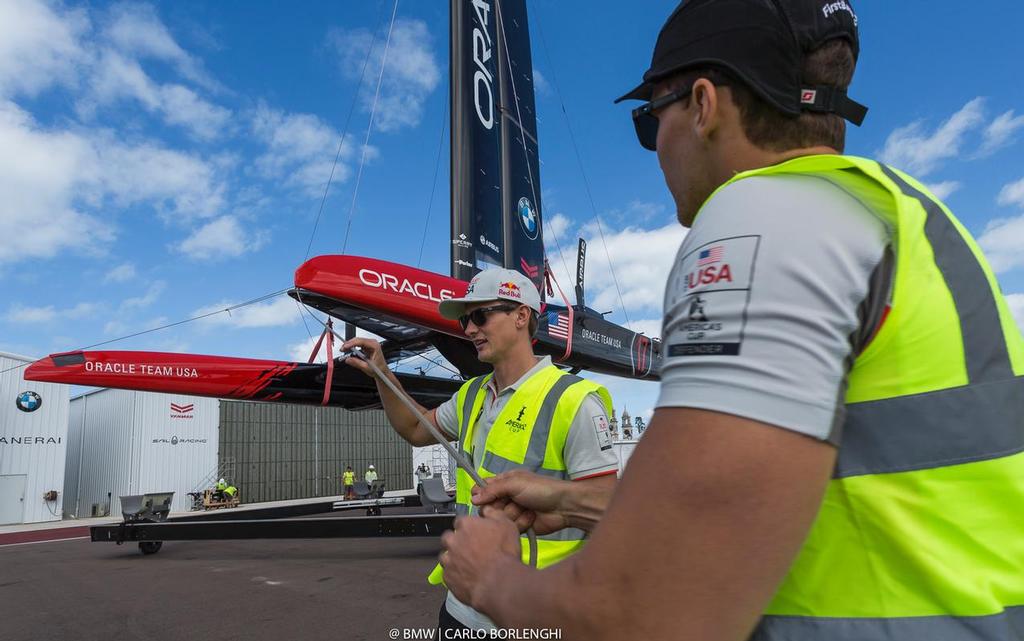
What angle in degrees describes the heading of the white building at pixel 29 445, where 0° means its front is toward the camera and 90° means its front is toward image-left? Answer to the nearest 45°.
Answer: approximately 0°

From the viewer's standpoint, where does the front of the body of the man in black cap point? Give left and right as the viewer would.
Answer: facing away from the viewer and to the left of the viewer

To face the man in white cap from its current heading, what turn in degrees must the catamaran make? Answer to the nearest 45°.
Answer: approximately 45° to its left

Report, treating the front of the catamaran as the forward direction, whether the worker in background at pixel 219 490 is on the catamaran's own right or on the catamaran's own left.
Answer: on the catamaran's own right

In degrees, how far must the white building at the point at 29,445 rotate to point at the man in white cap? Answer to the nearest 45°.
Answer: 0° — it already faces them

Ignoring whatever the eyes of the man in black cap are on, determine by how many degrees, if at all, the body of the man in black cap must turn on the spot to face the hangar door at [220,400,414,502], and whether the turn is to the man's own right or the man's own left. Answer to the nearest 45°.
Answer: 0° — they already face it

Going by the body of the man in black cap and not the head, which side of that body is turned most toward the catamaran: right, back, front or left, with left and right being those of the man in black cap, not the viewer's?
front

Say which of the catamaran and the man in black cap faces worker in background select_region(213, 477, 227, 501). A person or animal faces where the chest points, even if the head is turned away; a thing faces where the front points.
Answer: the man in black cap

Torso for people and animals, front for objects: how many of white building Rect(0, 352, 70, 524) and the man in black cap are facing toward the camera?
1
